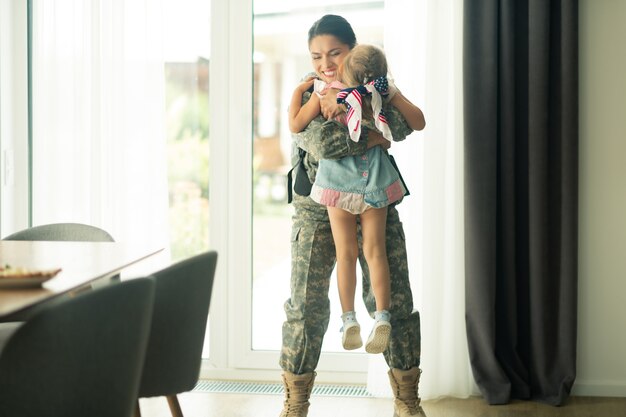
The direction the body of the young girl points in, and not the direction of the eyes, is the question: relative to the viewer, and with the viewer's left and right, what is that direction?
facing away from the viewer

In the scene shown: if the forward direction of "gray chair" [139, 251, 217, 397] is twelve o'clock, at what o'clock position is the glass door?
The glass door is roughly at 2 o'clock from the gray chair.

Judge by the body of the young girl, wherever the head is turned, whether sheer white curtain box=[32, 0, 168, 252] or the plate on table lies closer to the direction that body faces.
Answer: the sheer white curtain

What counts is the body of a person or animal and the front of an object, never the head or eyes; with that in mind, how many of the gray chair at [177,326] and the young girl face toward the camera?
0

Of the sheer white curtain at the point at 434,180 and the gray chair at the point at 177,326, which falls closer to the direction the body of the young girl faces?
the sheer white curtain

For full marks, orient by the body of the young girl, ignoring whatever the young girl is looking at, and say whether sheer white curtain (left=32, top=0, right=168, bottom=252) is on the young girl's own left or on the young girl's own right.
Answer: on the young girl's own left

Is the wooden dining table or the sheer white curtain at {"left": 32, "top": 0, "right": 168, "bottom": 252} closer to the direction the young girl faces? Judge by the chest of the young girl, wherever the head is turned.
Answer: the sheer white curtain

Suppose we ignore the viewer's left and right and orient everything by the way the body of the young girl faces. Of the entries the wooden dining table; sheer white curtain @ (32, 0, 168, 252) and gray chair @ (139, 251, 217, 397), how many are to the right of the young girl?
0

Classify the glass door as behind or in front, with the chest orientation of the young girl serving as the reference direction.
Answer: in front

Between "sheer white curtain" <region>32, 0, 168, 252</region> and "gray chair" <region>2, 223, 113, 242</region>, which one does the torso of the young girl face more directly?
the sheer white curtain

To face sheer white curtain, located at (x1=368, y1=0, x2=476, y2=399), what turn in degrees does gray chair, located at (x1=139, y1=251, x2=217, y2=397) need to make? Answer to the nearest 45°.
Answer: approximately 90° to its right

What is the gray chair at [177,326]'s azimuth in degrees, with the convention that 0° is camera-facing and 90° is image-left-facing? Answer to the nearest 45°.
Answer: approximately 135°

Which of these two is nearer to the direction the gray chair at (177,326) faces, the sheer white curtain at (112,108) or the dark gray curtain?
the sheer white curtain

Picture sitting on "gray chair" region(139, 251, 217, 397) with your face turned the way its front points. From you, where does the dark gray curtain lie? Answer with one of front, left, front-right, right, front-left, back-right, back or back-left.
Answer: right

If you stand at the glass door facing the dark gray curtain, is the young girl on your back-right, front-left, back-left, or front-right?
front-right

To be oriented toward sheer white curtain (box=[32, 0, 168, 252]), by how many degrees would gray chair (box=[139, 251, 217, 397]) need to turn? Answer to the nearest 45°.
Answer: approximately 45° to its right
